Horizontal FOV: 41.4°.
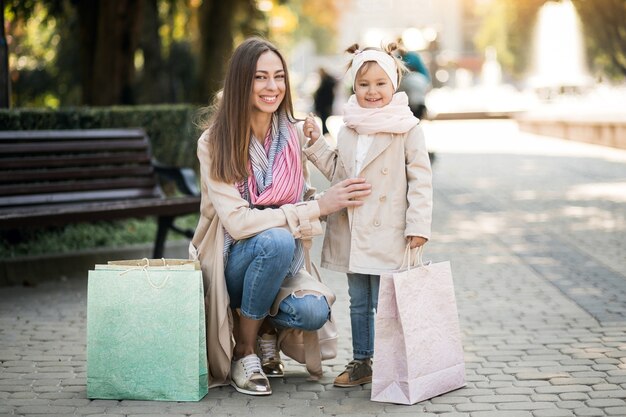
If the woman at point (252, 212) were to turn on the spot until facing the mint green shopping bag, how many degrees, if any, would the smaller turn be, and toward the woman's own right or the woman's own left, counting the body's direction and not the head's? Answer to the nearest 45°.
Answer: approximately 90° to the woman's own right

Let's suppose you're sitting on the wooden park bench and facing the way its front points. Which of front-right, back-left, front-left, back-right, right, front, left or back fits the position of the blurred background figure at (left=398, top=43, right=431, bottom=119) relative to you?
left

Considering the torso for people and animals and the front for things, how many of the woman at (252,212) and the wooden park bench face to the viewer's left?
0

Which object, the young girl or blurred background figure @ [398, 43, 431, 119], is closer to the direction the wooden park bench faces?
the young girl

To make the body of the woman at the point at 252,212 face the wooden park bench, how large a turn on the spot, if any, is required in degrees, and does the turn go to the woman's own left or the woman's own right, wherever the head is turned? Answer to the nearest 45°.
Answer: approximately 180°

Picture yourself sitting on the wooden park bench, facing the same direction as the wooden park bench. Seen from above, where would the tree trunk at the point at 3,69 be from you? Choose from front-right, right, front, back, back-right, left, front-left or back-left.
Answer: back

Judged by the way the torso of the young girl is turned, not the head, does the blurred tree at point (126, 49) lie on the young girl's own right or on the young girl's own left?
on the young girl's own right

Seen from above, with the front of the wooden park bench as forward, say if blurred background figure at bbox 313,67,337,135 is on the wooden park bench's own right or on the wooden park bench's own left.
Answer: on the wooden park bench's own left

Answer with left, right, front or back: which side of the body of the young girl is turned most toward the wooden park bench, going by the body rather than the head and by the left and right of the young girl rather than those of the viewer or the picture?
right

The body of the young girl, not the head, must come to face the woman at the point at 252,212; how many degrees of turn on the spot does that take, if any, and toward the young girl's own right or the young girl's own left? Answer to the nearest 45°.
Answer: approximately 45° to the young girl's own right

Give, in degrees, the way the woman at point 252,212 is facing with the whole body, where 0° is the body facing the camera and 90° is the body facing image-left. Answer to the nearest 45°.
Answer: approximately 315°
